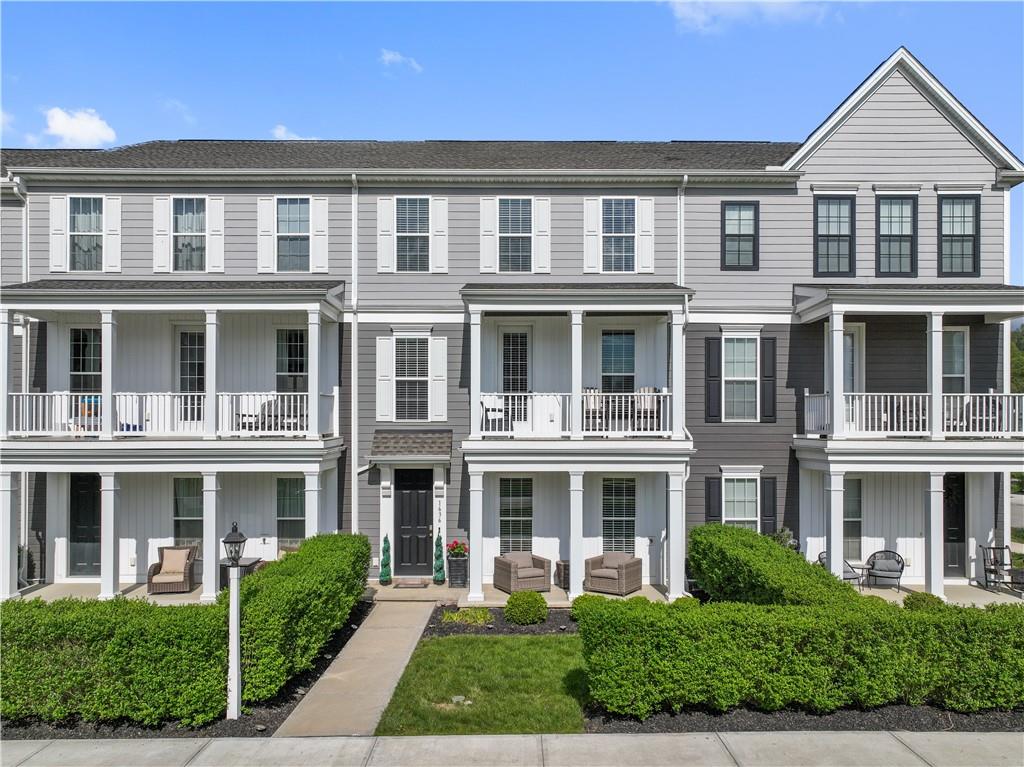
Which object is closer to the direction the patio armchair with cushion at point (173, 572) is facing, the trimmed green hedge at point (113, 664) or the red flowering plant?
the trimmed green hedge

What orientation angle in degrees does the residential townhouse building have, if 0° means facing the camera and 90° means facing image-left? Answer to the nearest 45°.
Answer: approximately 0°

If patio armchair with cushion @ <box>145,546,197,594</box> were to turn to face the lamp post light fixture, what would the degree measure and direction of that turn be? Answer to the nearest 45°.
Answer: approximately 45° to its left

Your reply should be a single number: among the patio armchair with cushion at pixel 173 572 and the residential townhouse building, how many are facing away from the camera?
0

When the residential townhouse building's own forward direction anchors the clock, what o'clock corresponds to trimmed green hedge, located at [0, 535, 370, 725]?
The trimmed green hedge is roughly at 1 o'clock from the residential townhouse building.

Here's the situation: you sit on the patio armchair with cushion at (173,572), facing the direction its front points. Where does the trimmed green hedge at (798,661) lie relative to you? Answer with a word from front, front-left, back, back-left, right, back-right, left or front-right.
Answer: left

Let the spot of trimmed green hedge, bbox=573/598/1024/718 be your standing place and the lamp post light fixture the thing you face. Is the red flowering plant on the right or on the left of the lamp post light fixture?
right

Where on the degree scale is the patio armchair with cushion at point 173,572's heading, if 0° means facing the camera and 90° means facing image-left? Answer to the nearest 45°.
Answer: approximately 45°

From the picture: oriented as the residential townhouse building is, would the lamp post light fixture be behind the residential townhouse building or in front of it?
in front

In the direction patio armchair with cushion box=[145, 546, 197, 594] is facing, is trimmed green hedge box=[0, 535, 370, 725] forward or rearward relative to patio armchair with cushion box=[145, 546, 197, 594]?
forward

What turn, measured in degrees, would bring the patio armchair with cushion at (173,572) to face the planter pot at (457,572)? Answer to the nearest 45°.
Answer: approximately 135° to its left
